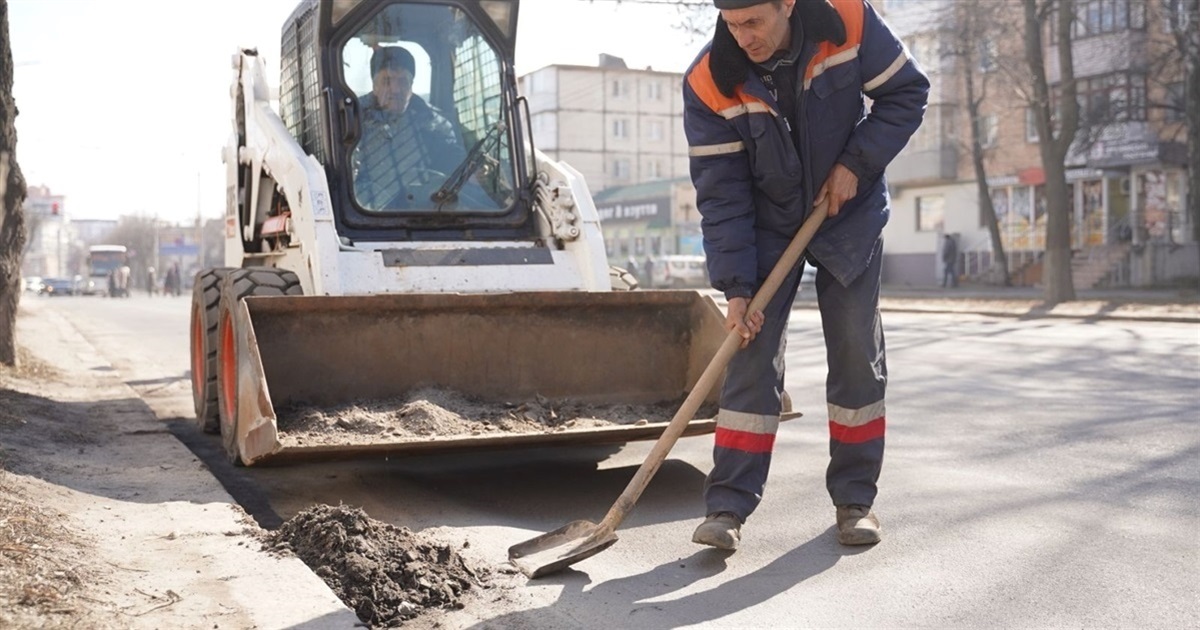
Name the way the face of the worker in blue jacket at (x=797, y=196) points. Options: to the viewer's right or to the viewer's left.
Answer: to the viewer's left

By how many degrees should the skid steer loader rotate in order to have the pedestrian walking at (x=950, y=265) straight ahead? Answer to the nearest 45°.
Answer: approximately 135° to its left

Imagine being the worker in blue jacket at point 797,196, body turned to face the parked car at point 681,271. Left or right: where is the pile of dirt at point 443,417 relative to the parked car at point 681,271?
left

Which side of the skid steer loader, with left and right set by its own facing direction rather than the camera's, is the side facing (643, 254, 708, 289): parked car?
back

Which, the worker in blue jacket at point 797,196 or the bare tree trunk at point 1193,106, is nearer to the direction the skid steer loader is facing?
the worker in blue jacket

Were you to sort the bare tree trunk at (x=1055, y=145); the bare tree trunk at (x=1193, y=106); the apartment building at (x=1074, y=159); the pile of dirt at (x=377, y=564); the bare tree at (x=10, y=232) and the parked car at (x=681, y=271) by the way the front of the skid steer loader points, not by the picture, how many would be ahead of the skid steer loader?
1

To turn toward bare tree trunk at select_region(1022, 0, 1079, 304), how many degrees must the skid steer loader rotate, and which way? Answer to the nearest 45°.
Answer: approximately 135° to its left

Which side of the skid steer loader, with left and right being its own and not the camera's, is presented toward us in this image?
front

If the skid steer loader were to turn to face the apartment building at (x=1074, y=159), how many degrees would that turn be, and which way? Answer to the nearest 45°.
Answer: approximately 135° to its left

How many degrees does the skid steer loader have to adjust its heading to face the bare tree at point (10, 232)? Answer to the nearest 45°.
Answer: approximately 135° to its right

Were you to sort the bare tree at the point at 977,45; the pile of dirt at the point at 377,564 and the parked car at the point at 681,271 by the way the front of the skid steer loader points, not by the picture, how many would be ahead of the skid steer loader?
1

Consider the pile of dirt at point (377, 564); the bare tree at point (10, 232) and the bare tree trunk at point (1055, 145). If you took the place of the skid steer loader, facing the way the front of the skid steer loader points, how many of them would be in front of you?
1

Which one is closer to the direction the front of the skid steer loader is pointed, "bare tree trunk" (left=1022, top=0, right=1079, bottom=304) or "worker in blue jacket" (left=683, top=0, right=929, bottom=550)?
the worker in blue jacket

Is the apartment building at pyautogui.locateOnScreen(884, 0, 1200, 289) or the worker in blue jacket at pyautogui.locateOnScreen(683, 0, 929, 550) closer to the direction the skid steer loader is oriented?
the worker in blue jacket

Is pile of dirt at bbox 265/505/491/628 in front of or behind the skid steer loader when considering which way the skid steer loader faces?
in front

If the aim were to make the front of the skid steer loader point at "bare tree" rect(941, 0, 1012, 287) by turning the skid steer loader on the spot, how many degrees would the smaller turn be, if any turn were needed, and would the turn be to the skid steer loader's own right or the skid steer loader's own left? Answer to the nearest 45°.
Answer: approximately 135° to the skid steer loader's own left

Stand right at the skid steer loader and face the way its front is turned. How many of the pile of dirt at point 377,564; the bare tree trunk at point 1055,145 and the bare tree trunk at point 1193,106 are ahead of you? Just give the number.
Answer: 1
